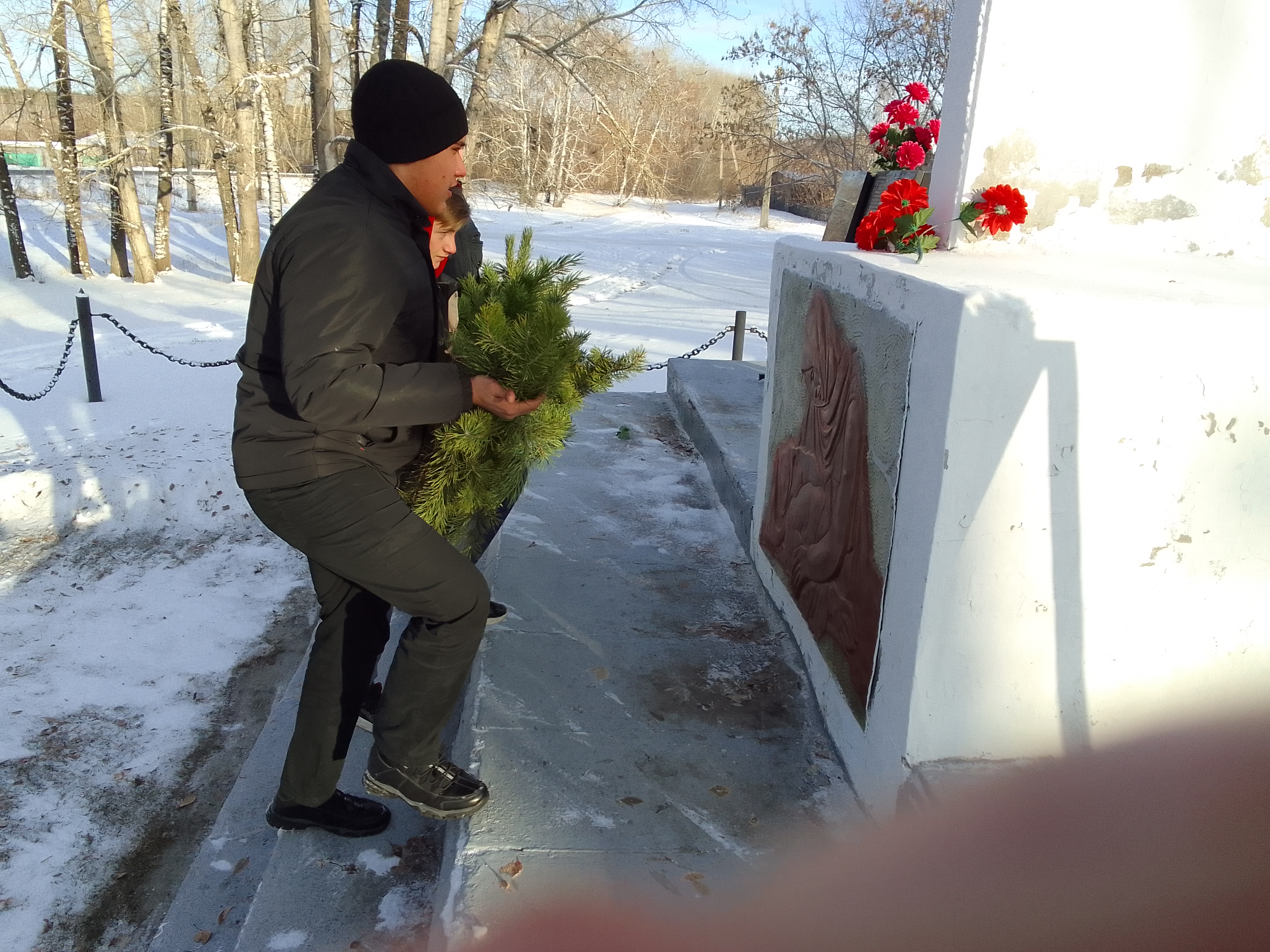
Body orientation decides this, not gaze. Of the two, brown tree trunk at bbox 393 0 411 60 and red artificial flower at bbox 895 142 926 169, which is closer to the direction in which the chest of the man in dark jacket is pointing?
the red artificial flower

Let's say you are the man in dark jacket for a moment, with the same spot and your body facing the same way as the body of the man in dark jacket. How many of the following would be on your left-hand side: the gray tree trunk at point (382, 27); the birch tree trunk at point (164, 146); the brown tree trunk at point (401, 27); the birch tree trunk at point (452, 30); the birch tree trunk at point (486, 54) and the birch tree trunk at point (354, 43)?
6

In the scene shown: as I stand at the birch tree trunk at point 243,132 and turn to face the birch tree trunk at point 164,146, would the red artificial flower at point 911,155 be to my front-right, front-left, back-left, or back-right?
back-left

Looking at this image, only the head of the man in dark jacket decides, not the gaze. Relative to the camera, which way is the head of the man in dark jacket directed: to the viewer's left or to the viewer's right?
to the viewer's right

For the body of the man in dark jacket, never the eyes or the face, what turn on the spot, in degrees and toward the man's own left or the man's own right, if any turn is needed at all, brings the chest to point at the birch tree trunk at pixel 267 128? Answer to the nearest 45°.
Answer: approximately 90° to the man's own left

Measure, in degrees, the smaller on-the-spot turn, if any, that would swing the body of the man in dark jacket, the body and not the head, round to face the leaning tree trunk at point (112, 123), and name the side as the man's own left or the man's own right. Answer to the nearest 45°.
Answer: approximately 90° to the man's own left

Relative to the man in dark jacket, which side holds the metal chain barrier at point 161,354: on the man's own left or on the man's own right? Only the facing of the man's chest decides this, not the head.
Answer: on the man's own left

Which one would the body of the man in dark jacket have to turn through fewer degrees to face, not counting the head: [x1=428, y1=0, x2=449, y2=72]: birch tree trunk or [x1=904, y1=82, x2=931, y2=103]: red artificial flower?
the red artificial flower

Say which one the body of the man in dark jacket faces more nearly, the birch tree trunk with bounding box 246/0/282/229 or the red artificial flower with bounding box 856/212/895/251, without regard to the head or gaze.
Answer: the red artificial flower

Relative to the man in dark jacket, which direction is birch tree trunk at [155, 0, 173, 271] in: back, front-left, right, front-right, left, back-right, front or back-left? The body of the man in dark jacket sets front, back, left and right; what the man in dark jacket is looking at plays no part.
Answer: left

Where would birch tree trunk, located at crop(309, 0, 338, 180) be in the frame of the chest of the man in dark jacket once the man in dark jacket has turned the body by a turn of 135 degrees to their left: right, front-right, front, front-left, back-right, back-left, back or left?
front-right

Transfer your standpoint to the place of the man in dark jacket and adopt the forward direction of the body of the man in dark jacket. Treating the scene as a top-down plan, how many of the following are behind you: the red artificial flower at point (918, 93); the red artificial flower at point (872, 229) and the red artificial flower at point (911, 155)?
0

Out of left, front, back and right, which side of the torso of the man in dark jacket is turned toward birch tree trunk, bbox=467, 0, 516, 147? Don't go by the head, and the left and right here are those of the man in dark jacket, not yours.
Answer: left

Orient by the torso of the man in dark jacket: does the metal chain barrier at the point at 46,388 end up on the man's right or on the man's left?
on the man's left

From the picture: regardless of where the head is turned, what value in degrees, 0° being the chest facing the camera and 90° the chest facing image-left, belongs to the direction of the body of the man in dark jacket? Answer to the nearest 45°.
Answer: approximately 270°

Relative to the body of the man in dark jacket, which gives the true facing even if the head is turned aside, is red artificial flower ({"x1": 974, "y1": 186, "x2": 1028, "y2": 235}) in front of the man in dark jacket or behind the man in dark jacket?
in front
